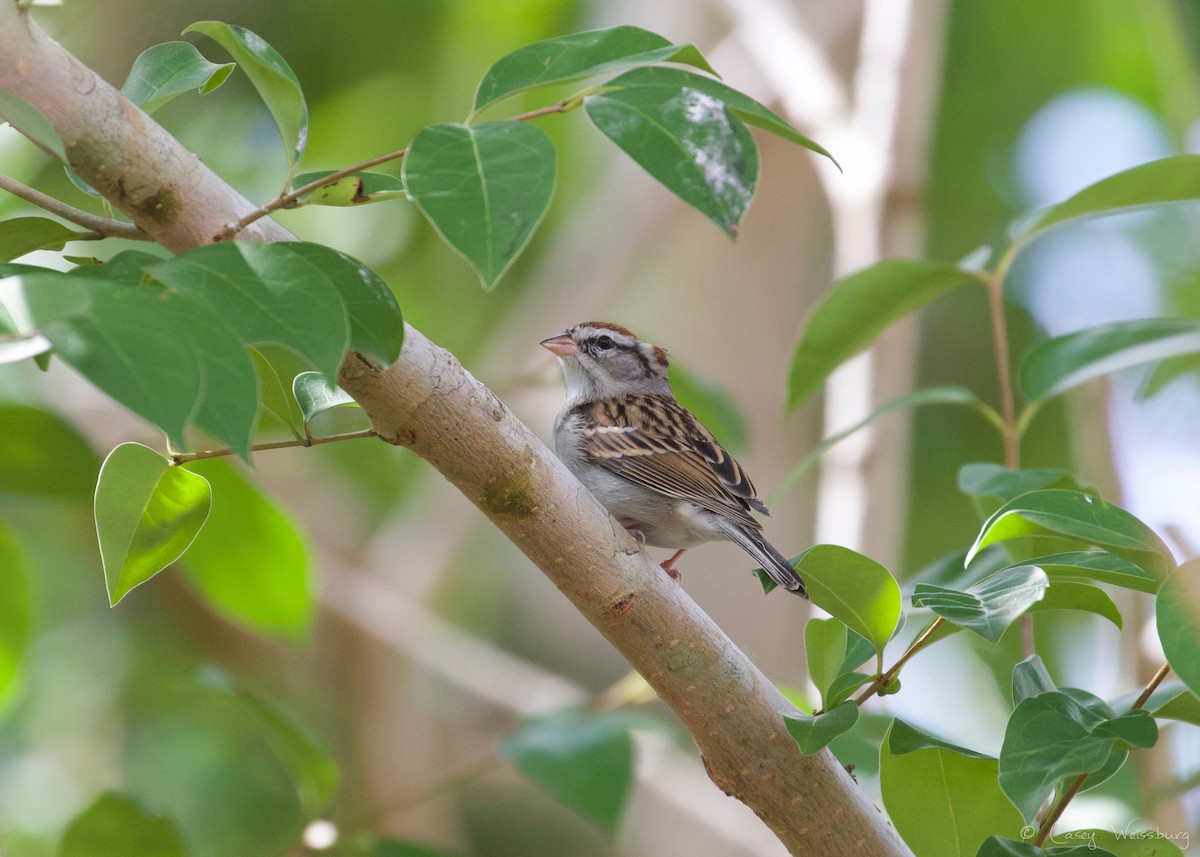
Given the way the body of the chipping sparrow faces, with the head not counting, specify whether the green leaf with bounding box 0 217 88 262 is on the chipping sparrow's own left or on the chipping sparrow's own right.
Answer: on the chipping sparrow's own left

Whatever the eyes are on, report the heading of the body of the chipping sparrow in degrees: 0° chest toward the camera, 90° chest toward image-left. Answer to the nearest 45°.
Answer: approximately 90°
